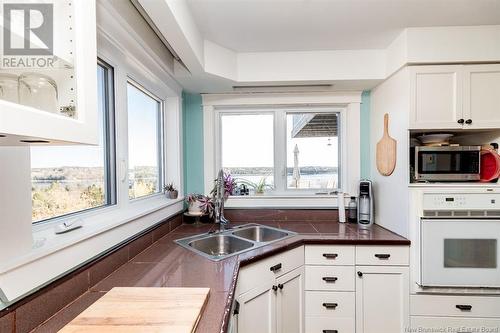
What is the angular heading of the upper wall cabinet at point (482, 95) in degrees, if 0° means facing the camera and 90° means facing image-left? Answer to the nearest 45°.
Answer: approximately 0°

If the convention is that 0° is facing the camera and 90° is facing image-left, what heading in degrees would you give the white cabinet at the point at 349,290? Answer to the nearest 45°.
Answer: approximately 0°

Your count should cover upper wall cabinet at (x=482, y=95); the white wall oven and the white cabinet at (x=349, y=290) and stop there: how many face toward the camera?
3

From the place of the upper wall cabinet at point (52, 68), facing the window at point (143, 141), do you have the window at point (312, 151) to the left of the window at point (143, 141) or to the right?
right

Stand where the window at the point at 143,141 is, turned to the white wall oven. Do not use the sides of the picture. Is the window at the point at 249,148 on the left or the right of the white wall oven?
left

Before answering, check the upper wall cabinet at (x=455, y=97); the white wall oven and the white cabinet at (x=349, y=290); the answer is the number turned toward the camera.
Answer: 3

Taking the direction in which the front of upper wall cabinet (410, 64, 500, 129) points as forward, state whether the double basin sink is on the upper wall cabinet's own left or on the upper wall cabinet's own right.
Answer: on the upper wall cabinet's own right

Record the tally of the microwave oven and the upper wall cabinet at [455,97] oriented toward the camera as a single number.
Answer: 2

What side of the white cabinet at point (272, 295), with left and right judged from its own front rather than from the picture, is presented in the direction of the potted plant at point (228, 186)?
back
